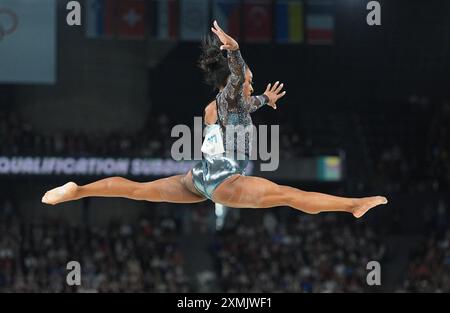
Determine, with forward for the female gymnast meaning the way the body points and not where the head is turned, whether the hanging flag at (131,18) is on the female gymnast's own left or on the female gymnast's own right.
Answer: on the female gymnast's own left

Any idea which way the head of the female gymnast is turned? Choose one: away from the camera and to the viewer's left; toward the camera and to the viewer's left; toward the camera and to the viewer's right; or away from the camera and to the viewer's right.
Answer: away from the camera and to the viewer's right

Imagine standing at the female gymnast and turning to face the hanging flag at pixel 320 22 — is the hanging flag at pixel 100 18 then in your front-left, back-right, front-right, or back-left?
front-left
